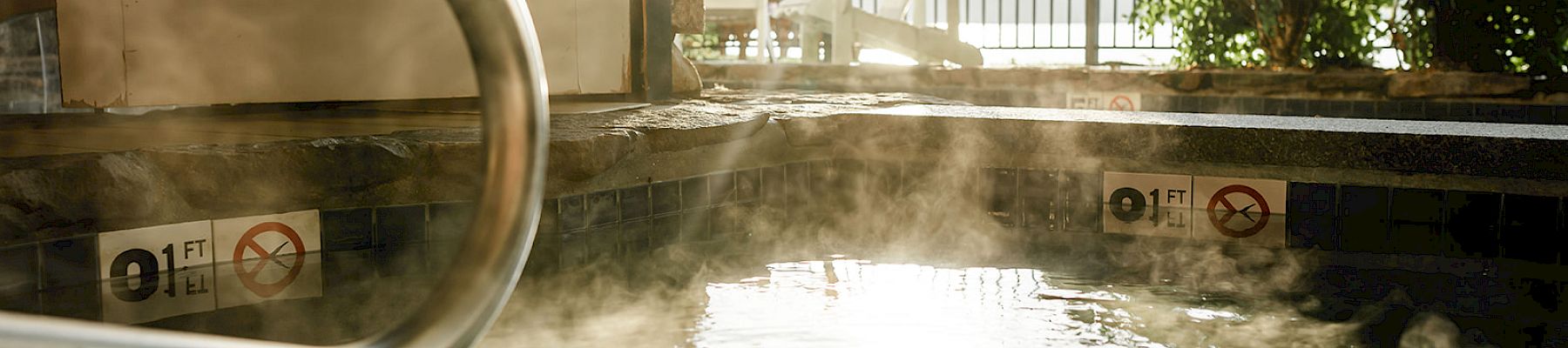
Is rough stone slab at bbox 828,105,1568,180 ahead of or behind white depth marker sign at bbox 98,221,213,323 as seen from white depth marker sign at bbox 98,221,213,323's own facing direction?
ahead

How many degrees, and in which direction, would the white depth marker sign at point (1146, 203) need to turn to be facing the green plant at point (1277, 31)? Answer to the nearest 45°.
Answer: approximately 180°

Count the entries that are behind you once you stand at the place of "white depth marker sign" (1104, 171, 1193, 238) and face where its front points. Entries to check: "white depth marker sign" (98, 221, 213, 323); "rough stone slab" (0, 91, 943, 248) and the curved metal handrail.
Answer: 0

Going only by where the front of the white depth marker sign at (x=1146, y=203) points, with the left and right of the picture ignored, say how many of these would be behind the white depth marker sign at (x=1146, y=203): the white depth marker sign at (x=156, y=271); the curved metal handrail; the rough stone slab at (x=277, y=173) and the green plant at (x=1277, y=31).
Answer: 1

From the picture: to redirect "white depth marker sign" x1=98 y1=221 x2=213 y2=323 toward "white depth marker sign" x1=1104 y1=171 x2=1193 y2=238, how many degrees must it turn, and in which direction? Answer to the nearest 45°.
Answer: approximately 45° to its left

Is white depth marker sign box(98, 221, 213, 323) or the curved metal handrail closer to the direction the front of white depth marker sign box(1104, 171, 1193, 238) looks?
the curved metal handrail

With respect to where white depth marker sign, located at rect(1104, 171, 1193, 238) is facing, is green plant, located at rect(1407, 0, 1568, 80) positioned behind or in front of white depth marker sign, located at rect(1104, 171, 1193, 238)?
behind

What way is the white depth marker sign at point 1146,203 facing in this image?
toward the camera

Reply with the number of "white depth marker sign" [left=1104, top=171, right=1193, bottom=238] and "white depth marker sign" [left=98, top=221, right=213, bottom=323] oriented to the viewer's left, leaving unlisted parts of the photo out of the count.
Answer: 0

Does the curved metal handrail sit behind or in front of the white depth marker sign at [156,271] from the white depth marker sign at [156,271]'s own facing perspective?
in front

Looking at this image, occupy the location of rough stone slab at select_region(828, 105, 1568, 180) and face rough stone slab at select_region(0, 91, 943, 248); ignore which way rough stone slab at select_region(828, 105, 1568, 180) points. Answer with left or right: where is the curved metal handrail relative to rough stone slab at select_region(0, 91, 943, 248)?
left

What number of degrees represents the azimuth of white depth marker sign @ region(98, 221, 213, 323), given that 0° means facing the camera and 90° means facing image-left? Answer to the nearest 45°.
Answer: approximately 315°
